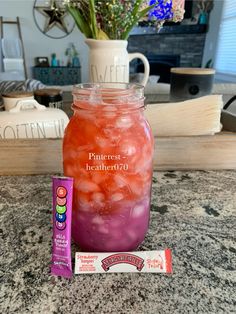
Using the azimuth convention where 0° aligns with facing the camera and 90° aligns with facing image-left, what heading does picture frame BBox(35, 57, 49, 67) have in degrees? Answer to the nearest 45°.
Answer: approximately 0°

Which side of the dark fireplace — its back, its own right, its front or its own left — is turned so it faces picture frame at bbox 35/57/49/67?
right

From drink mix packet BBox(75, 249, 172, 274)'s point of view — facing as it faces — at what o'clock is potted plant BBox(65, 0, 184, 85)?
The potted plant is roughly at 6 o'clock from the drink mix packet.

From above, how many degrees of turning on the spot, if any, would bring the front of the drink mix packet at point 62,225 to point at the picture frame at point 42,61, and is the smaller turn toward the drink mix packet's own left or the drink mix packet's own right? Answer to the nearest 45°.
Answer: approximately 180°

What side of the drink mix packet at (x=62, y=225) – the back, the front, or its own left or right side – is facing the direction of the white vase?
back
